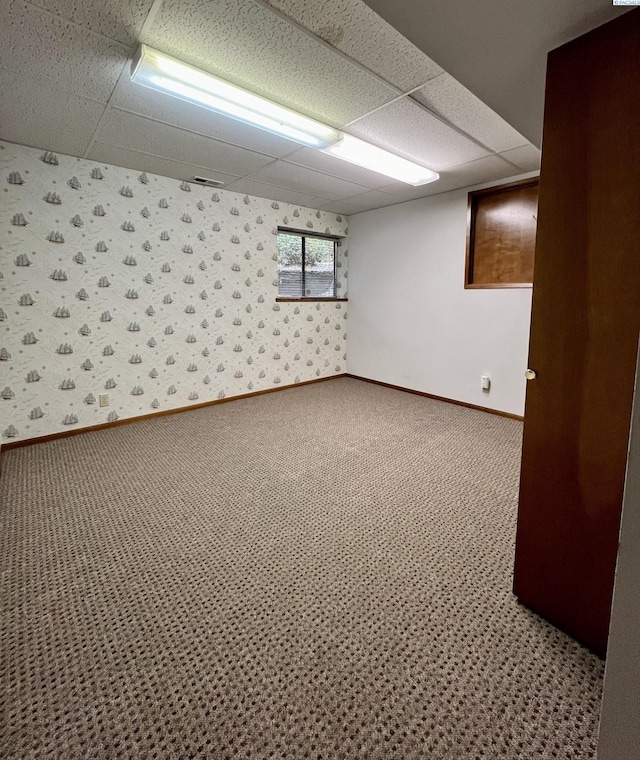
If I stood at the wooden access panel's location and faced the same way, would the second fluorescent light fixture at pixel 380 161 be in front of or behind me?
in front

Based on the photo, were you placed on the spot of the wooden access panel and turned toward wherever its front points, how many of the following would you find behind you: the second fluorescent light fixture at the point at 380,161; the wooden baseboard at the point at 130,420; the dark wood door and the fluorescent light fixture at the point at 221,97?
0

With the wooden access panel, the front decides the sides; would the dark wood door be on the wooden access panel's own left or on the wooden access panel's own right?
on the wooden access panel's own left

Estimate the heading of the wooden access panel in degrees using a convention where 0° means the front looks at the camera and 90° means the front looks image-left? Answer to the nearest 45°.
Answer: approximately 45°

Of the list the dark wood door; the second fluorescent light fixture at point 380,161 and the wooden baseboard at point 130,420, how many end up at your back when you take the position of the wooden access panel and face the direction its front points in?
0

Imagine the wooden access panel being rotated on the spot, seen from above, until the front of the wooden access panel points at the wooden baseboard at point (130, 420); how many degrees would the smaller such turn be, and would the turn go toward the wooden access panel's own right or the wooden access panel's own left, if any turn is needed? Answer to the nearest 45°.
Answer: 0° — it already faces it

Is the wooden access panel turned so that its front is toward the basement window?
no

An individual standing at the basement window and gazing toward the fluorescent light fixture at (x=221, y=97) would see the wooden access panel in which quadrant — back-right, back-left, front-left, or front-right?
front-left

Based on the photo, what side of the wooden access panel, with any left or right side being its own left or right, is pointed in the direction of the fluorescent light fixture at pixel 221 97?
front
